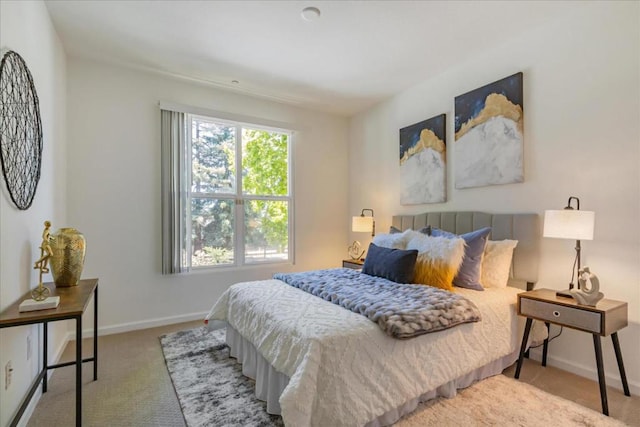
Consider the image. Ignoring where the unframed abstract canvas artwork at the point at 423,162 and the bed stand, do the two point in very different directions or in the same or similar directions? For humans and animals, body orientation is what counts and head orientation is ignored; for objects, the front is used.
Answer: same or similar directions

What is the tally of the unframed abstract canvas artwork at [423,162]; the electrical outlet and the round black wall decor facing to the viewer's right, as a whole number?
2

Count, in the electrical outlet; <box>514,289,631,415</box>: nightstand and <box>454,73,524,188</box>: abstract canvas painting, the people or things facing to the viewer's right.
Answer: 1

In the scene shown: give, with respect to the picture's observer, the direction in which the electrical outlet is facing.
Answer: facing to the right of the viewer

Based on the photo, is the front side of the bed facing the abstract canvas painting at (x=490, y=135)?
no

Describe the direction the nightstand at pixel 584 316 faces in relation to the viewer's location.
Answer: facing the viewer and to the left of the viewer

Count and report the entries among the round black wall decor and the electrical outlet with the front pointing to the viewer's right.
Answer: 2

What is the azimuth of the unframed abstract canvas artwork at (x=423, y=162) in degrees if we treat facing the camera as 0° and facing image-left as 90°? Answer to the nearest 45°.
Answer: approximately 45°

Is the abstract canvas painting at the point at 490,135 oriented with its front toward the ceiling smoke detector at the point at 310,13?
yes

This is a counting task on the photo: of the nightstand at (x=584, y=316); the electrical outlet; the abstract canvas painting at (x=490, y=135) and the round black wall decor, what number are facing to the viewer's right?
2

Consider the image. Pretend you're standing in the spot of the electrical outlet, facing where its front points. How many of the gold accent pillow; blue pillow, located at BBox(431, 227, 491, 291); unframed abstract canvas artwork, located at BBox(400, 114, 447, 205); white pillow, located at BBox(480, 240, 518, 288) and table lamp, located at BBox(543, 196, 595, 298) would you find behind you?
0

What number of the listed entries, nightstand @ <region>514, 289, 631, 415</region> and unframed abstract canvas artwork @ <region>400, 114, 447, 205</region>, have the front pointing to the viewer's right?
0

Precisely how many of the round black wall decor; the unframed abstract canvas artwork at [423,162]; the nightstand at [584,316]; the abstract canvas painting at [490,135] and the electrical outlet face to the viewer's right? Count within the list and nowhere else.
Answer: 2

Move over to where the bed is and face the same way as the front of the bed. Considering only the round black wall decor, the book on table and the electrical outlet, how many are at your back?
0

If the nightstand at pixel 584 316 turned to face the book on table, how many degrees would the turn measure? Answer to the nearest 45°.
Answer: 0° — it already faces it

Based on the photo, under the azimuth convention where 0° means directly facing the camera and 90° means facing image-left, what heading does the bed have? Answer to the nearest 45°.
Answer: approximately 45°
